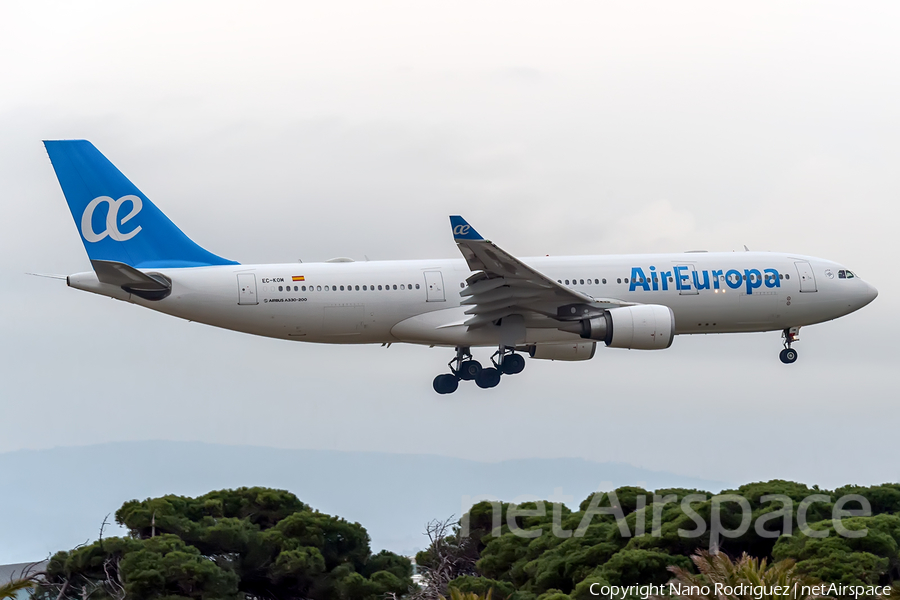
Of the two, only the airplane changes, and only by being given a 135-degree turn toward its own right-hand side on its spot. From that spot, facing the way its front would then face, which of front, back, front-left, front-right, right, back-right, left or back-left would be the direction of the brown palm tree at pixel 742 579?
left

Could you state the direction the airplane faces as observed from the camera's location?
facing to the right of the viewer
